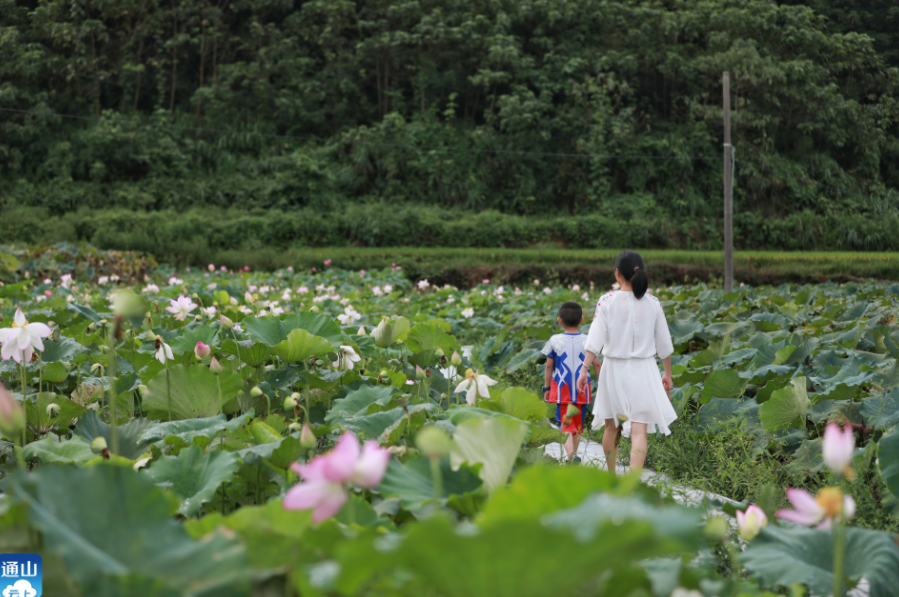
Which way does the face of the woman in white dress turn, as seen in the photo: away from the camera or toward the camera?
away from the camera

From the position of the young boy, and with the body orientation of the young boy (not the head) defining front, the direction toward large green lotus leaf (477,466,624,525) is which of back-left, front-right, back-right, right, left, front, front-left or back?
back

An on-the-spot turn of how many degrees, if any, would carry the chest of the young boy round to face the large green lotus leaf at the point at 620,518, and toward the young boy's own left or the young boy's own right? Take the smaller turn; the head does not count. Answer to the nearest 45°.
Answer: approximately 180°

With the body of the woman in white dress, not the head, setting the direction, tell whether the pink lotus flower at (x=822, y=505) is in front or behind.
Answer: behind

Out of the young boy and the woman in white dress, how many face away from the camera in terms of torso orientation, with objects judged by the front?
2

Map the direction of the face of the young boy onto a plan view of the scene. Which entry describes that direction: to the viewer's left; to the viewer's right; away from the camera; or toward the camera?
away from the camera

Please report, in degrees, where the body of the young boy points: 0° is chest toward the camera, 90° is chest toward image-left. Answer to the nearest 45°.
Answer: approximately 180°

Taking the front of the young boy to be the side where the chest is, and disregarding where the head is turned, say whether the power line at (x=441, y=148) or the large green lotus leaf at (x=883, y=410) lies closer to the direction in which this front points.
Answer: the power line

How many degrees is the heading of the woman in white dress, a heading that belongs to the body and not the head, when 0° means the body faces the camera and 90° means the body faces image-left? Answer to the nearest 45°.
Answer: approximately 180°

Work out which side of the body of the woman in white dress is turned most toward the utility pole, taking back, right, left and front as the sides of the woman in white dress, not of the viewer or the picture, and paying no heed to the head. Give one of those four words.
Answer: front

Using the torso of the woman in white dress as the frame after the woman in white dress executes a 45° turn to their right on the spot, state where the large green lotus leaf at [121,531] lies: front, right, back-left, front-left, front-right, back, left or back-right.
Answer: back-right
